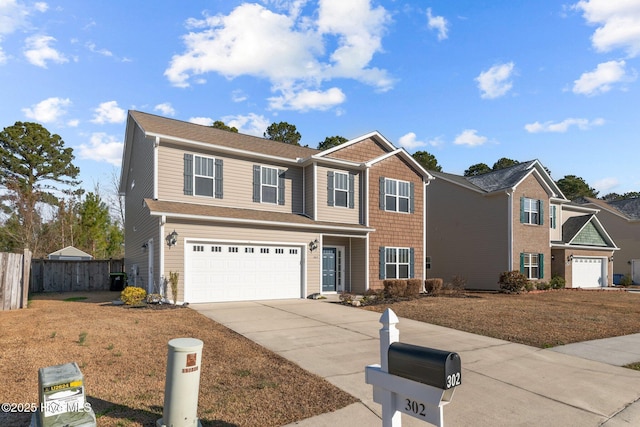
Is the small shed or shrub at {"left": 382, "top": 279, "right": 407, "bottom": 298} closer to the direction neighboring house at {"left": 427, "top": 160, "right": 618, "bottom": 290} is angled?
the shrub

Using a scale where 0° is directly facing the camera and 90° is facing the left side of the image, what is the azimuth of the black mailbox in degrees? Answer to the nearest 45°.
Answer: approximately 315°

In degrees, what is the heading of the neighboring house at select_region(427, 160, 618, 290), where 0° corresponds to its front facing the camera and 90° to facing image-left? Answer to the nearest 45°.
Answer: approximately 315°

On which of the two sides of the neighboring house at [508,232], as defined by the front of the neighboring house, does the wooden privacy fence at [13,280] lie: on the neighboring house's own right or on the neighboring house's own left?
on the neighboring house's own right

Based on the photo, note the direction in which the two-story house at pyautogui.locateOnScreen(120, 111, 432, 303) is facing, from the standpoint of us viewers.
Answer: facing the viewer and to the right of the viewer

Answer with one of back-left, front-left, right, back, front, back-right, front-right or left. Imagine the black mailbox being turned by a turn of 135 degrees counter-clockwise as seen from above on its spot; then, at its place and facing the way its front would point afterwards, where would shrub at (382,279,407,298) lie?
front

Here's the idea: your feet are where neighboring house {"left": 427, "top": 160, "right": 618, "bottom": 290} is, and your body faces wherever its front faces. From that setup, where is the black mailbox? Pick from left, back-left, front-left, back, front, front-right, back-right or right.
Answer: front-right

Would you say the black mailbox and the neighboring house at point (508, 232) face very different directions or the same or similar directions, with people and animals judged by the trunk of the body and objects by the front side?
same or similar directions

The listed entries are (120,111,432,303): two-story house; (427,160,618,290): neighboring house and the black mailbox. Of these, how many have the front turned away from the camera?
0

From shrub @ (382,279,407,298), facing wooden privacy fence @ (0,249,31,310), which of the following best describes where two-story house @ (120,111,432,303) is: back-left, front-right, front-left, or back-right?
front-right

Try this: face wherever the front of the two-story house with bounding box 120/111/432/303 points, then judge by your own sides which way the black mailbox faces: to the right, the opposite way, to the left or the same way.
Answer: the same way

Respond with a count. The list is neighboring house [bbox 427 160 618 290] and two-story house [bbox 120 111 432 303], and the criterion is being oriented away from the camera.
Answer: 0

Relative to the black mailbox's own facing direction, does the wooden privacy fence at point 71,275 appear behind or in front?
behind

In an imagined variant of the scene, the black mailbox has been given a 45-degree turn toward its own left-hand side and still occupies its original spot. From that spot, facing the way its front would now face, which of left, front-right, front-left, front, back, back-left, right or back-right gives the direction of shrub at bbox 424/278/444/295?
left

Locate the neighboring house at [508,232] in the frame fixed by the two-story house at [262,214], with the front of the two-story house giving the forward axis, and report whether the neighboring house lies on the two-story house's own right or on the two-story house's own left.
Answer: on the two-story house's own left

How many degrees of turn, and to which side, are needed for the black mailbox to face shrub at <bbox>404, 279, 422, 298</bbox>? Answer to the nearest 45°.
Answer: approximately 135° to its left
